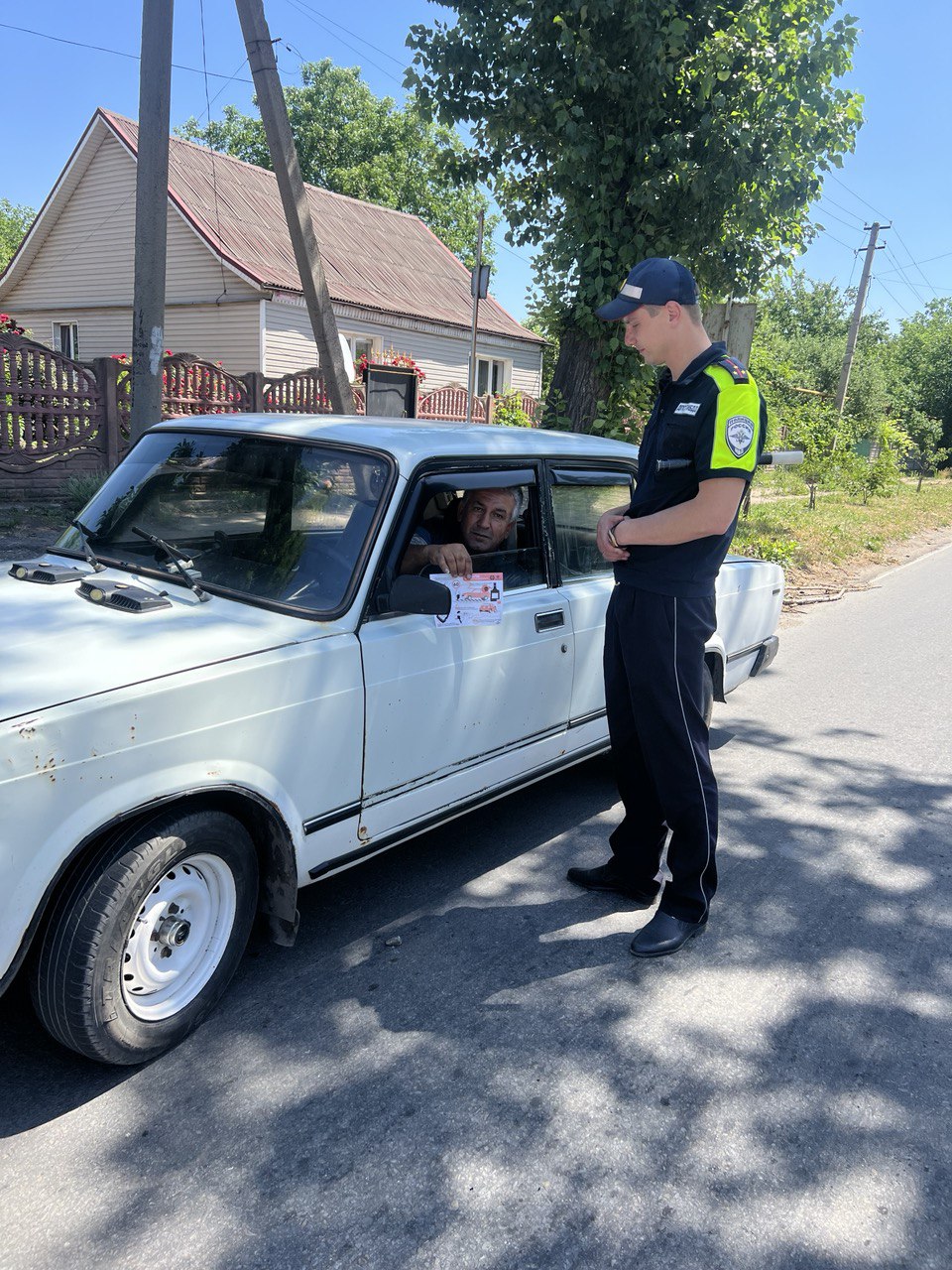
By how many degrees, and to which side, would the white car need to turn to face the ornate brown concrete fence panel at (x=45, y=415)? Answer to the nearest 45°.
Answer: approximately 90° to its right

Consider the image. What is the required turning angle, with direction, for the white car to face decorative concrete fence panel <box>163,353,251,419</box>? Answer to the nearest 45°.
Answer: approximately 135° to its right

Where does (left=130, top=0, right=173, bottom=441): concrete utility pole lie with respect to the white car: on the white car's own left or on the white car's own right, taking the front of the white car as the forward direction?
on the white car's own right

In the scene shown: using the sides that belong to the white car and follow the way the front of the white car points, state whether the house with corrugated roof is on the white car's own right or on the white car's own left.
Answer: on the white car's own right

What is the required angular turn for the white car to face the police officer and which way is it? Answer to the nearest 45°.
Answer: approximately 135° to its left

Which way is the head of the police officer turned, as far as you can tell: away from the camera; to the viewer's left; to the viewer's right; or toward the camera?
to the viewer's left

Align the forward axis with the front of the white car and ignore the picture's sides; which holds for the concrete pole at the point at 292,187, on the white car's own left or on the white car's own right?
on the white car's own right

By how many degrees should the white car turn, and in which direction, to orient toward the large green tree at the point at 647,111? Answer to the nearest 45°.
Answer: approximately 135° to its right

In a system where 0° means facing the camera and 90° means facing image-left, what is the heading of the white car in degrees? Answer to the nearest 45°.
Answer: approximately 45°

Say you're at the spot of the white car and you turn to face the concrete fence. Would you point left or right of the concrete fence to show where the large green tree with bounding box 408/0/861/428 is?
right
